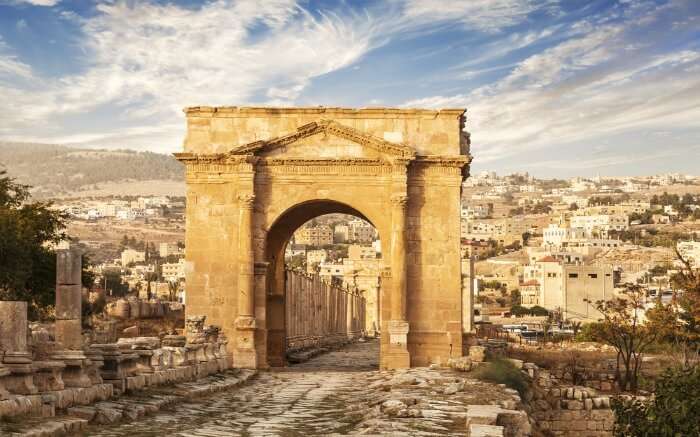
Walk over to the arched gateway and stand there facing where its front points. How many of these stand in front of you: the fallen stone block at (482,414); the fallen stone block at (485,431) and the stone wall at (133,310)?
2

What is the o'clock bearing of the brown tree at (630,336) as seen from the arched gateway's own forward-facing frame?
The brown tree is roughly at 8 o'clock from the arched gateway.

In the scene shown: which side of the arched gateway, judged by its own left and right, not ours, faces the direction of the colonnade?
back

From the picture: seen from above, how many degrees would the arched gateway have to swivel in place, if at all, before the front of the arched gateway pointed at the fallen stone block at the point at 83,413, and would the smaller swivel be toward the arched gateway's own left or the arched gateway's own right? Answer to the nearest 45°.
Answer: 0° — it already faces it

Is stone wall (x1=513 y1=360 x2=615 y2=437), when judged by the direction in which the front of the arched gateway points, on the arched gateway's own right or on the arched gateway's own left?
on the arched gateway's own left

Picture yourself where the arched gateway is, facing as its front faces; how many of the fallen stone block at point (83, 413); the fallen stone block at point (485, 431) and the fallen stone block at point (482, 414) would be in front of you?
3

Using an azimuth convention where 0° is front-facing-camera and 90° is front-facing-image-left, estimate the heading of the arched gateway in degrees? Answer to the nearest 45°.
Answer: approximately 0°

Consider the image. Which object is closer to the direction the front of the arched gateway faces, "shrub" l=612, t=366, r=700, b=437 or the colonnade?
the shrub

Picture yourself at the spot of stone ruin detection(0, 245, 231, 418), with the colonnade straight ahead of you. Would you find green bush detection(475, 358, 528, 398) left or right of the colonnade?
right
